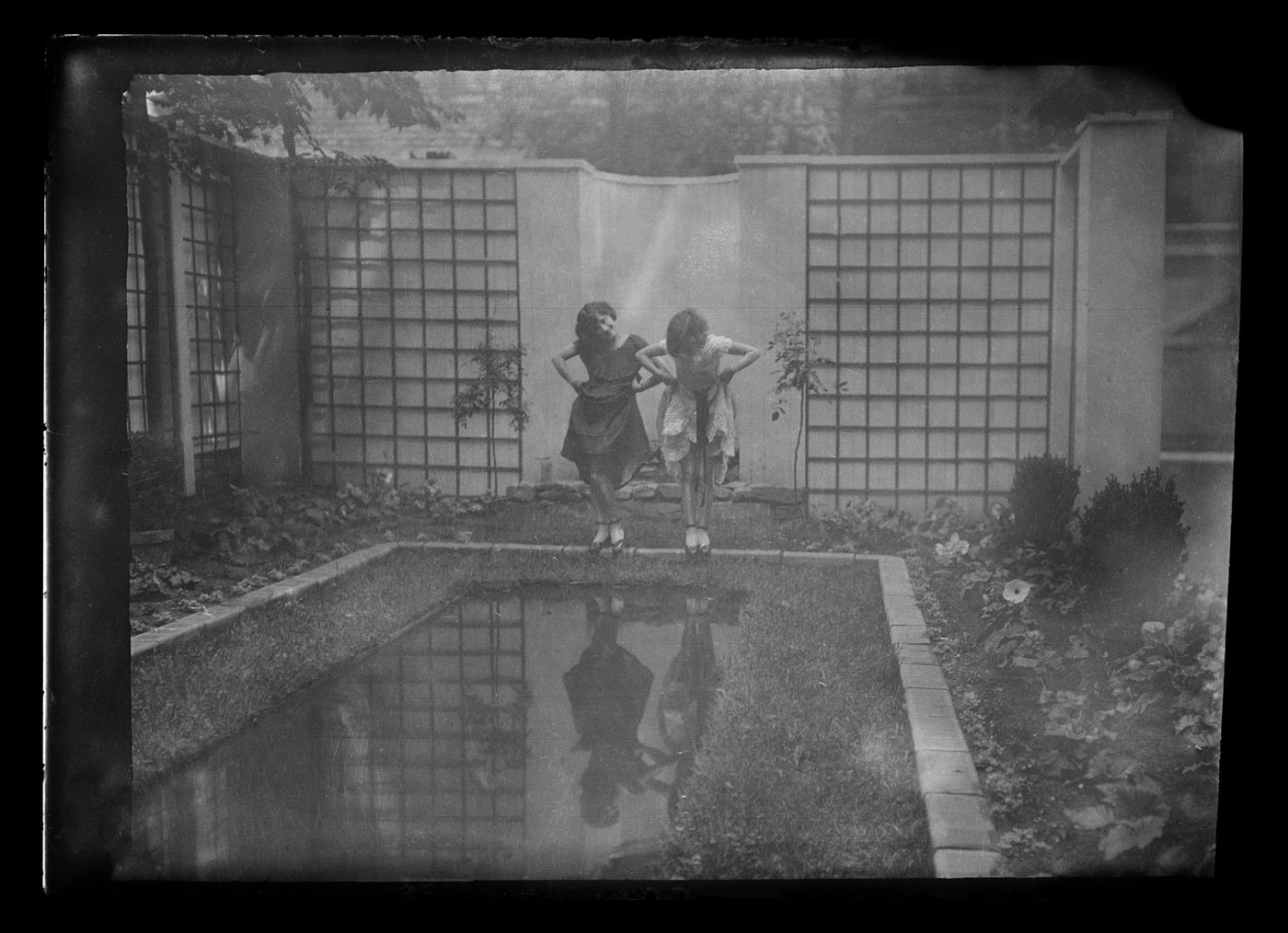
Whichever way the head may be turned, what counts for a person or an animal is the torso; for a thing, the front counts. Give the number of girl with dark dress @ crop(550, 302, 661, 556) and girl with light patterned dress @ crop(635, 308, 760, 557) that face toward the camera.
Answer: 2

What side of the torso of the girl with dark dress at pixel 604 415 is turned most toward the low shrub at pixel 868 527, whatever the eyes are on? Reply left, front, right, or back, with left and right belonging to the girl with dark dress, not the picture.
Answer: left

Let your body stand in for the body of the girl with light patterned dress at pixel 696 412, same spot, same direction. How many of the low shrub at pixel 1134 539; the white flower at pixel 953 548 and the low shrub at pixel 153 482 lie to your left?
2

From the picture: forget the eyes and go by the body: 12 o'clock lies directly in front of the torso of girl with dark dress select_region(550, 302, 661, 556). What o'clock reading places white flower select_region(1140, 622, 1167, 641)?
The white flower is roughly at 9 o'clock from the girl with dark dress.

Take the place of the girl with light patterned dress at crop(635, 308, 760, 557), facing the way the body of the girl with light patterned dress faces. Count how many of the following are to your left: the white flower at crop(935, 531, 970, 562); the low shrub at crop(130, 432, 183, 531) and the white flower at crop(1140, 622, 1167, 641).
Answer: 2

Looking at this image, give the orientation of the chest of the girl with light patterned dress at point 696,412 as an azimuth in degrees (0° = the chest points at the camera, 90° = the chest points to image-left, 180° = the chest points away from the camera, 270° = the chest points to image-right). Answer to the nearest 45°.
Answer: approximately 0°

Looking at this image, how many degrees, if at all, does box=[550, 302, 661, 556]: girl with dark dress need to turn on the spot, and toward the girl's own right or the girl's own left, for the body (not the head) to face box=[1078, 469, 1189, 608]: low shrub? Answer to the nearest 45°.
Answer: approximately 90° to the girl's own left

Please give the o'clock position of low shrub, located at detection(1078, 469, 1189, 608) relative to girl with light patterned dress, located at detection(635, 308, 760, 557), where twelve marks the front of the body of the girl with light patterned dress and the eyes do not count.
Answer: The low shrub is roughly at 9 o'clock from the girl with light patterned dress.

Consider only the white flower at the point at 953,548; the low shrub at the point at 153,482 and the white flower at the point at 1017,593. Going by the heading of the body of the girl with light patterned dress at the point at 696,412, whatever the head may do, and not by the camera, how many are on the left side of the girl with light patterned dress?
2

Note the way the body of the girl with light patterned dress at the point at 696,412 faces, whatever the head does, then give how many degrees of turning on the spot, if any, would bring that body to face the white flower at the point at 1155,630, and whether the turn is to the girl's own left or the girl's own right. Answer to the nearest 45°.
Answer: approximately 90° to the girl's own left

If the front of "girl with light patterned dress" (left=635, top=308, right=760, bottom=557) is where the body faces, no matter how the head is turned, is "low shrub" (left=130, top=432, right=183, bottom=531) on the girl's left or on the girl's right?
on the girl's right

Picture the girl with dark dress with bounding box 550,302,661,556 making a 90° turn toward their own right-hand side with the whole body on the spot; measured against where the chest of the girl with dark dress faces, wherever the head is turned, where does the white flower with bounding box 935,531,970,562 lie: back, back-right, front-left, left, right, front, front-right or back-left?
back
